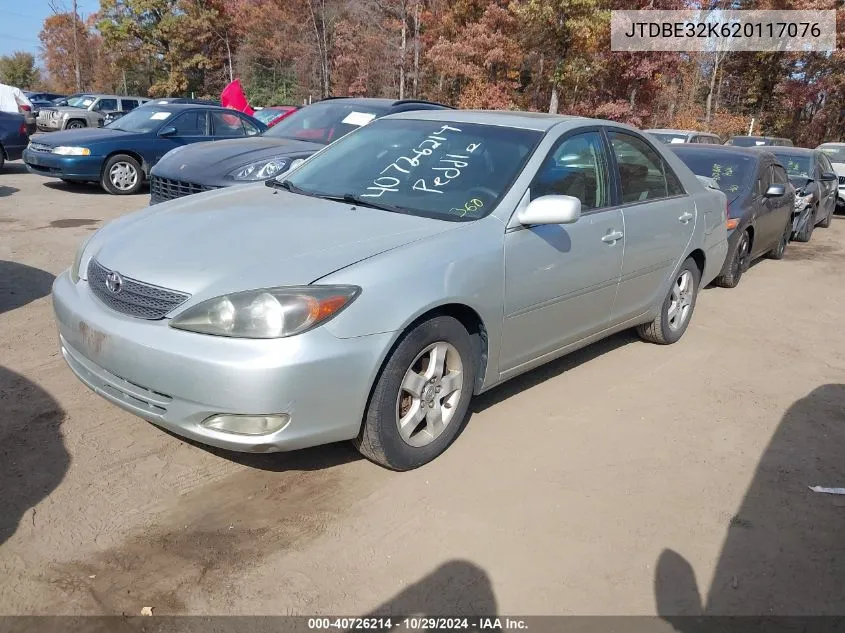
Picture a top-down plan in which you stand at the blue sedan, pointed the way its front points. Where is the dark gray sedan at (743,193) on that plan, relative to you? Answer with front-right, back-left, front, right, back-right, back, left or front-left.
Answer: left

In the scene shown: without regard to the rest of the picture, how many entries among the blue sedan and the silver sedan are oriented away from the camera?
0

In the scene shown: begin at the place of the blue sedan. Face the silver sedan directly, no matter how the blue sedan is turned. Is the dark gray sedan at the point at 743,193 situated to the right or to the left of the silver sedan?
left

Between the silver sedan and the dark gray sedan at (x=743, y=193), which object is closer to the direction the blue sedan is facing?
the silver sedan

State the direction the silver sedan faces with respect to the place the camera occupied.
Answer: facing the viewer and to the left of the viewer

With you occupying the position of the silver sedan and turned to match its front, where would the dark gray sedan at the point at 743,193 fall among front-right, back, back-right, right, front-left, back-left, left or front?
back

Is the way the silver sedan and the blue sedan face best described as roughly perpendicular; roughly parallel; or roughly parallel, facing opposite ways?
roughly parallel

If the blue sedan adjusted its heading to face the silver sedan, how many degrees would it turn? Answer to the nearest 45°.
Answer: approximately 45° to its left
